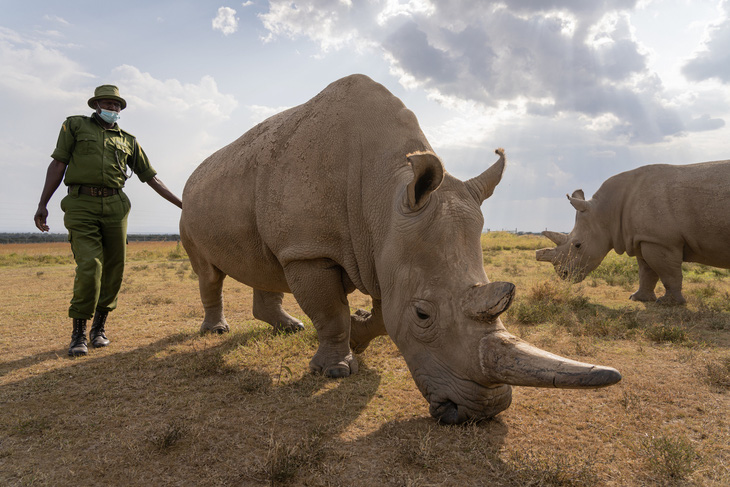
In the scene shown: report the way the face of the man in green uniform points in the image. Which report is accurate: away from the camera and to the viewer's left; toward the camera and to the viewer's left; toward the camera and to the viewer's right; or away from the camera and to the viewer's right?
toward the camera and to the viewer's right

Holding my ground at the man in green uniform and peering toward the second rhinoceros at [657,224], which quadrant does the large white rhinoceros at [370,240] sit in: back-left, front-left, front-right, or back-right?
front-right

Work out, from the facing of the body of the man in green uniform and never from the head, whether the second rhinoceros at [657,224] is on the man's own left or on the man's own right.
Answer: on the man's own left

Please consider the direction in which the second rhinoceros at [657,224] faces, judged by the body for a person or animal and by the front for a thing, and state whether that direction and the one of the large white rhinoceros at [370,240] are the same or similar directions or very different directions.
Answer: very different directions

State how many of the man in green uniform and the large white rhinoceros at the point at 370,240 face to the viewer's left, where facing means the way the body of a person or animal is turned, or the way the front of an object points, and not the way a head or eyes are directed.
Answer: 0

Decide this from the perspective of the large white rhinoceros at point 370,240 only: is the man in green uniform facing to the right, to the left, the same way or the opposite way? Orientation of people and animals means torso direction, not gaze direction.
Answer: the same way

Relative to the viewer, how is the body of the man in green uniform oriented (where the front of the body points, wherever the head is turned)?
toward the camera

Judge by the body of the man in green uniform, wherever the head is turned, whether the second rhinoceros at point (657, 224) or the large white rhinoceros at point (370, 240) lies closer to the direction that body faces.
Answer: the large white rhinoceros

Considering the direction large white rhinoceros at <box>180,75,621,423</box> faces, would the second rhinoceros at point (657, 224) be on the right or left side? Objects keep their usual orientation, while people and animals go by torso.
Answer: on its left

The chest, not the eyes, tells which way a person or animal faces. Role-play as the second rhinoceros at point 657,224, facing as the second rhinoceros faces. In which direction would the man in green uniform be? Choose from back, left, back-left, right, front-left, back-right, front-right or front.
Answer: front-left

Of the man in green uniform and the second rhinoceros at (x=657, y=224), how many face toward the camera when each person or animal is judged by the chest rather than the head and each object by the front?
1

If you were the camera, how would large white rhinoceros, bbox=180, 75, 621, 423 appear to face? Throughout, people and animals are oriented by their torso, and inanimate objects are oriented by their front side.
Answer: facing the viewer and to the right of the viewer

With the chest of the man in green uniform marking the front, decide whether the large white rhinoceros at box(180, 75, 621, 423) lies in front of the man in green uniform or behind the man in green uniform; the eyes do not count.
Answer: in front

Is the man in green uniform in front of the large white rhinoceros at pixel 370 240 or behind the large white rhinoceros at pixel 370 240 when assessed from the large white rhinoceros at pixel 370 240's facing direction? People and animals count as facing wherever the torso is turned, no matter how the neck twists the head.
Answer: behind

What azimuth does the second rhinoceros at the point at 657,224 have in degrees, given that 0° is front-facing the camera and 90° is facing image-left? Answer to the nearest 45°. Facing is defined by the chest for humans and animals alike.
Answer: approximately 90°
